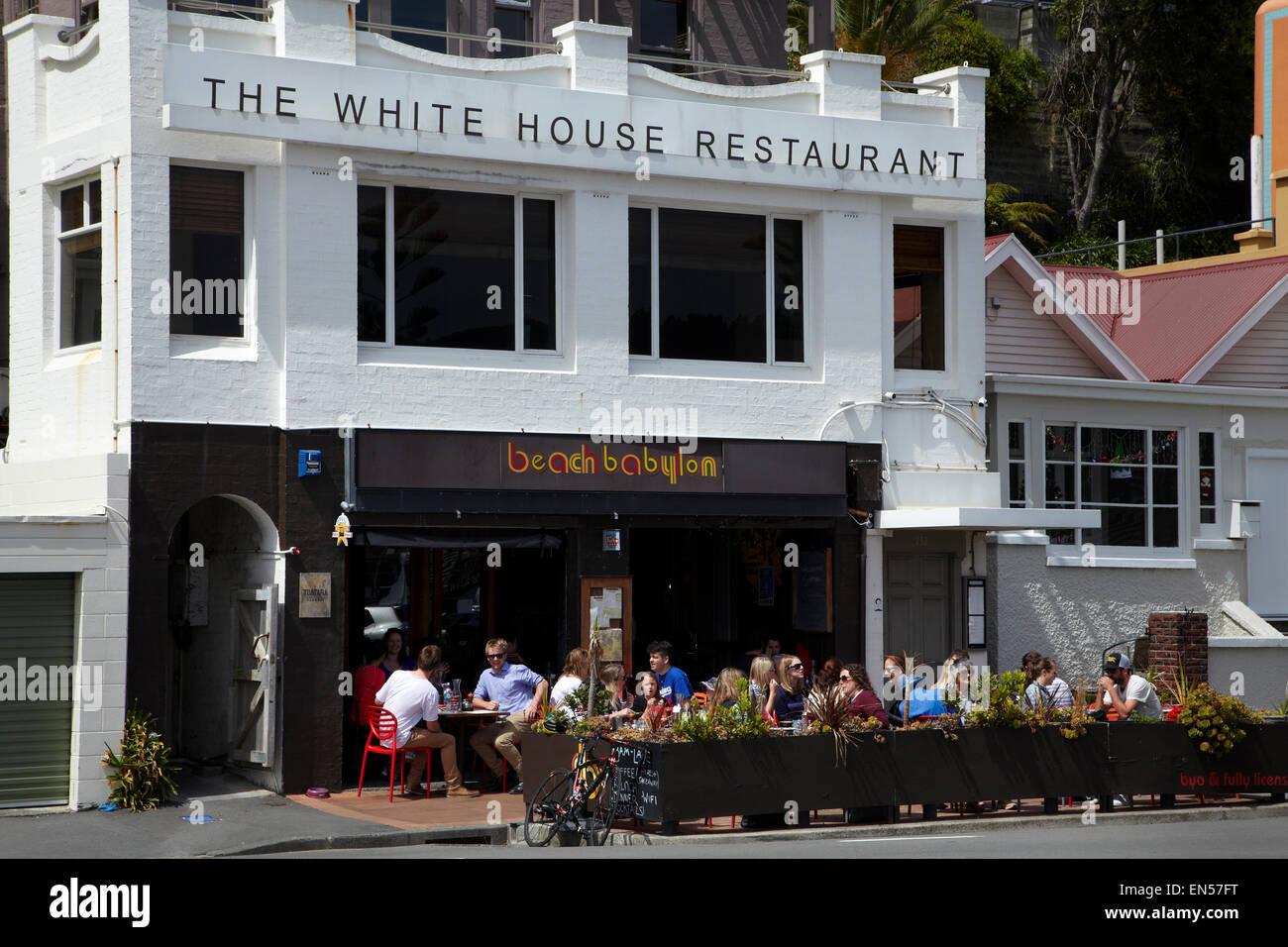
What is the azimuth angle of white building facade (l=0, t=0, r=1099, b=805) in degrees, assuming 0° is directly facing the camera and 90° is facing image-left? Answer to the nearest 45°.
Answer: approximately 0°

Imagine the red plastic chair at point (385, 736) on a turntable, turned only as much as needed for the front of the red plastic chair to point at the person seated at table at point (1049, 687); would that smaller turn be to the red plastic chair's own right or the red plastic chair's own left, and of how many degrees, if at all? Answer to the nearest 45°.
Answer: approximately 45° to the red plastic chair's own right

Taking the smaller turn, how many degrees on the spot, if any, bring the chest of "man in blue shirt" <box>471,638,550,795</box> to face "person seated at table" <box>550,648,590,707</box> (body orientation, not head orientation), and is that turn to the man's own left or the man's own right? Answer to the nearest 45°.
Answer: approximately 90° to the man's own left

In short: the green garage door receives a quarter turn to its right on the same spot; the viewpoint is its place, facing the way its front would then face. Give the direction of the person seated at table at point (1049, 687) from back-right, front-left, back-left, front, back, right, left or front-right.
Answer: back

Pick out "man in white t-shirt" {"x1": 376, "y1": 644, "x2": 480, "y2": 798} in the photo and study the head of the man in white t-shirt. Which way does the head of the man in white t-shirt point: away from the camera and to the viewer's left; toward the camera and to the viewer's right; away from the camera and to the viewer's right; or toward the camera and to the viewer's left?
away from the camera and to the viewer's right

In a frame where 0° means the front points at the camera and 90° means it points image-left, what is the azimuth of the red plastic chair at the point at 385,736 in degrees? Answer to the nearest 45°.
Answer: approximately 225°

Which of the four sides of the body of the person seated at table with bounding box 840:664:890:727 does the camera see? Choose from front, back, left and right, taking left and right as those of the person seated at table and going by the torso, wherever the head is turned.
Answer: left

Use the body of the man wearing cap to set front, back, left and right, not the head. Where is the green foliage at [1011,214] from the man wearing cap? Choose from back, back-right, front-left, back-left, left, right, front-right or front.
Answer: back-right

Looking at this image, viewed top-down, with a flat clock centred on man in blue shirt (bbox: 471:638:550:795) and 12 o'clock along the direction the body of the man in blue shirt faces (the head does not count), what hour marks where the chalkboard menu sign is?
The chalkboard menu sign is roughly at 10 o'clock from the man in blue shirt.

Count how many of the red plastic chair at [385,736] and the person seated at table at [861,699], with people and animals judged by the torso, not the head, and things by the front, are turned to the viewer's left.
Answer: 1

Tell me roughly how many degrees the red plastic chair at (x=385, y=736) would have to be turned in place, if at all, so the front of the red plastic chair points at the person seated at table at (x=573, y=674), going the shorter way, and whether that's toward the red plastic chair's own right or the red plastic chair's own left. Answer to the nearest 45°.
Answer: approximately 45° to the red plastic chair's own right

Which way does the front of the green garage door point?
toward the camera

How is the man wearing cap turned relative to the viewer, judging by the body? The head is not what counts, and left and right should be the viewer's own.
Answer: facing the viewer and to the left of the viewer

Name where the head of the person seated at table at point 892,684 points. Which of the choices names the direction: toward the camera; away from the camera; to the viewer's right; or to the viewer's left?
to the viewer's left

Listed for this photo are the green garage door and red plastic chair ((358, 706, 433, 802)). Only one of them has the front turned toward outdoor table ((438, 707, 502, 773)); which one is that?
the red plastic chair

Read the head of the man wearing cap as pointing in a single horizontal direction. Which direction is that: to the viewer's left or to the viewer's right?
to the viewer's left
